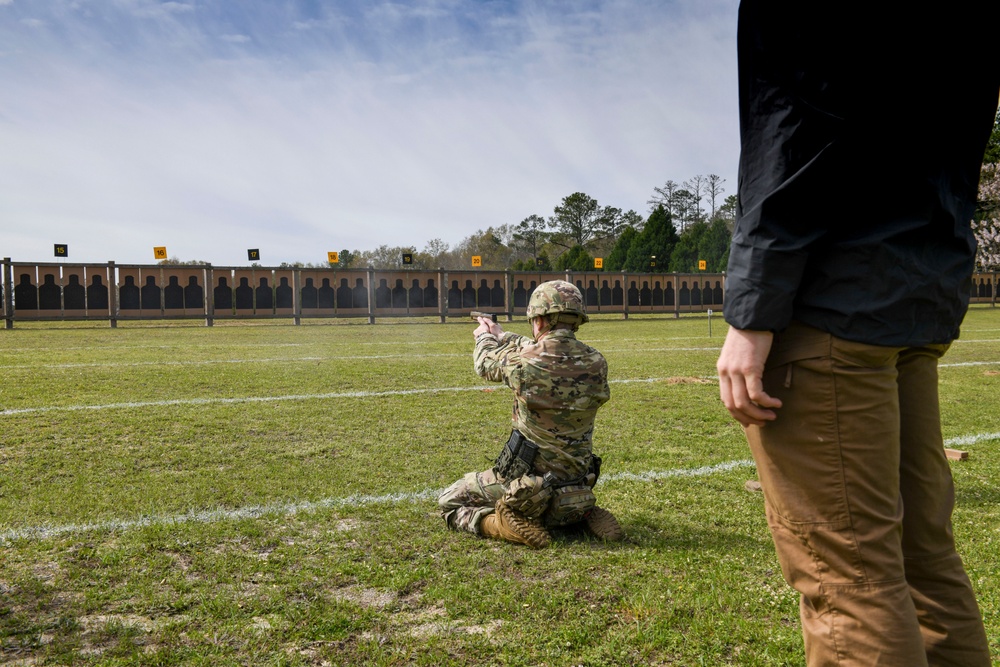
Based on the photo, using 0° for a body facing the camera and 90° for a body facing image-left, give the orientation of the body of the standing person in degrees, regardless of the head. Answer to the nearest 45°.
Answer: approximately 135°

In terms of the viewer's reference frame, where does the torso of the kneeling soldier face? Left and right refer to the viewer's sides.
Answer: facing away from the viewer and to the left of the viewer

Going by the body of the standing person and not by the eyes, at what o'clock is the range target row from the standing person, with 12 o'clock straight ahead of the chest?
The range target row is roughly at 12 o'clock from the standing person.

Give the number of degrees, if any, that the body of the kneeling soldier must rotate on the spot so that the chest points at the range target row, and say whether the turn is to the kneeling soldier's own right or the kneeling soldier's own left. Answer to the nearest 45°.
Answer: approximately 45° to the kneeling soldier's own right

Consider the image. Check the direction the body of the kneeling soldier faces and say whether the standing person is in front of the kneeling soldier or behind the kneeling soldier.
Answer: behind

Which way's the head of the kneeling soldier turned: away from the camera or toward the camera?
away from the camera
